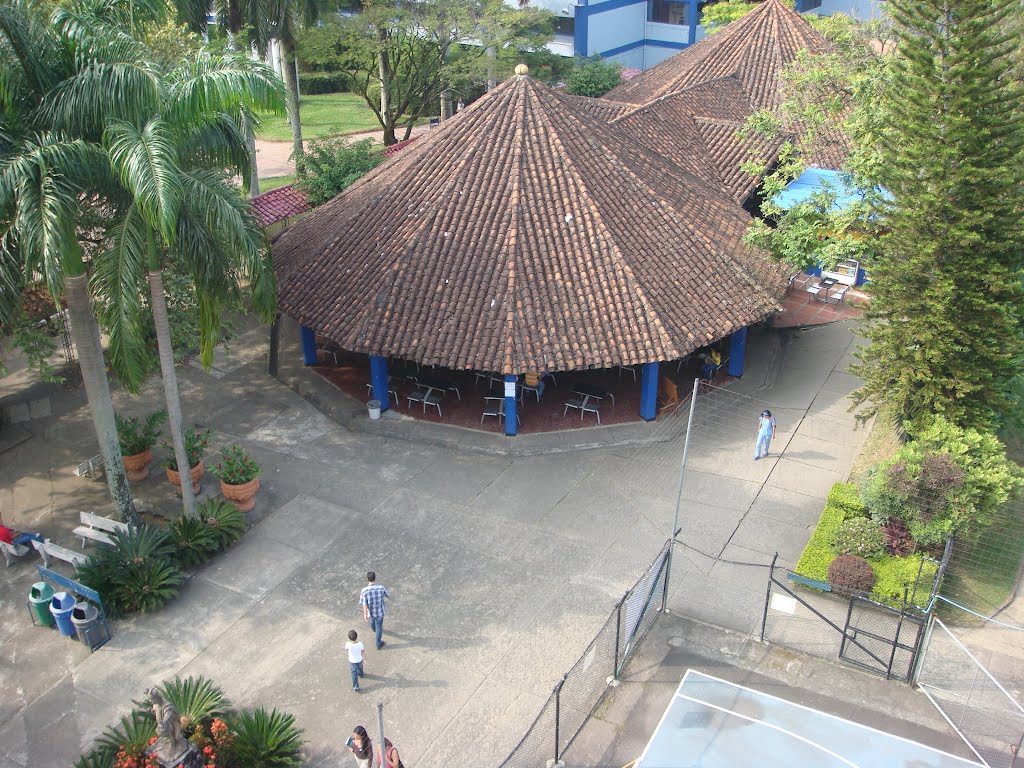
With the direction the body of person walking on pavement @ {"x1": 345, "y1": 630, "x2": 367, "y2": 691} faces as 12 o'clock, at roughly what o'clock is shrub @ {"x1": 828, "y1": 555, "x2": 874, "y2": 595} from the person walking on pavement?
The shrub is roughly at 3 o'clock from the person walking on pavement.

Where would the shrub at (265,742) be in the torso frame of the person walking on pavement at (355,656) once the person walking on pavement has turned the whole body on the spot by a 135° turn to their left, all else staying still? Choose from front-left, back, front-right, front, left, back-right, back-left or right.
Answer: front

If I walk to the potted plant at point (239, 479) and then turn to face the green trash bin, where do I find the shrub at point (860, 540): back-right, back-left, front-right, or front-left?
back-left

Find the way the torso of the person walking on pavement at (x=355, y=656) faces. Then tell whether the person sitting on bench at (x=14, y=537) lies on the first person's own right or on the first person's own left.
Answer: on the first person's own left

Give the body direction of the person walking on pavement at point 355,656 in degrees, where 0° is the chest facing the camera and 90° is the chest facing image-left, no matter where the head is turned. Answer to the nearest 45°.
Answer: approximately 180°

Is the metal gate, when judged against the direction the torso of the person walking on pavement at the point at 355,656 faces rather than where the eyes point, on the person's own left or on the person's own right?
on the person's own right

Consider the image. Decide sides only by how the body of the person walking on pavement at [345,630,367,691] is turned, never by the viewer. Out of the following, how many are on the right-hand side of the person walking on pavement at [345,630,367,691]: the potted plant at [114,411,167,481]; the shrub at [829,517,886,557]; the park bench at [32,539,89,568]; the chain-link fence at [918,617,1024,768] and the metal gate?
3

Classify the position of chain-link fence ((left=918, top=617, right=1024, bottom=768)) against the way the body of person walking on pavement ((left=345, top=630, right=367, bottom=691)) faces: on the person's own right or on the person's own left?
on the person's own right

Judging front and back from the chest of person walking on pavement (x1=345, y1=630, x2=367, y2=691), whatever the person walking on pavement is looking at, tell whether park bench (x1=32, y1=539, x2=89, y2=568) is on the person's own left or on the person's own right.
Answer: on the person's own left

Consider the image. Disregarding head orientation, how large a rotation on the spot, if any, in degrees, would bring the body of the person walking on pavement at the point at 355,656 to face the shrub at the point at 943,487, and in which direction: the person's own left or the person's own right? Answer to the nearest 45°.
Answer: approximately 90° to the person's own right

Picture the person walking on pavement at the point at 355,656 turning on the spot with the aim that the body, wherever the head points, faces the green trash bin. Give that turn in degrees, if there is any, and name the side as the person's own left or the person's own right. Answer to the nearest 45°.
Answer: approximately 45° to the person's own left
